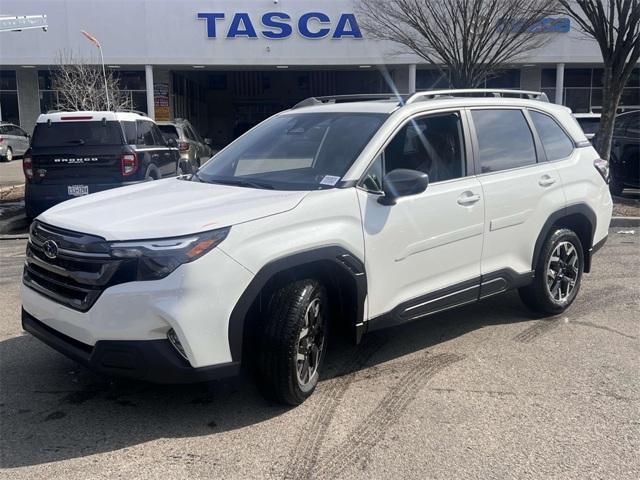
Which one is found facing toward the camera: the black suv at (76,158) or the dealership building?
the dealership building

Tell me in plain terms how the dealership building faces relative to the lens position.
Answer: facing the viewer

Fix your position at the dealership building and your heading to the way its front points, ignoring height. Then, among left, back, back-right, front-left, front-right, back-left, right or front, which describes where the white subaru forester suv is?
front

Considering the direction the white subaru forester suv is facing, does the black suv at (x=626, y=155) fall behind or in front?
behind

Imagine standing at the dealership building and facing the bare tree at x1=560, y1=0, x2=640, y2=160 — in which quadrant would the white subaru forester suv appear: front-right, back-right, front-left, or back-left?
front-right

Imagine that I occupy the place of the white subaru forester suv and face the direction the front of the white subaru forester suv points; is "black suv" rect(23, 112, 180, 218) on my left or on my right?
on my right

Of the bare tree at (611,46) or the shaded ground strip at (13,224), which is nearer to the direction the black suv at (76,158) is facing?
the bare tree

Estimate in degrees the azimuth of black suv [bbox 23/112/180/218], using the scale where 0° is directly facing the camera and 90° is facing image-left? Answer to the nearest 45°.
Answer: approximately 225°

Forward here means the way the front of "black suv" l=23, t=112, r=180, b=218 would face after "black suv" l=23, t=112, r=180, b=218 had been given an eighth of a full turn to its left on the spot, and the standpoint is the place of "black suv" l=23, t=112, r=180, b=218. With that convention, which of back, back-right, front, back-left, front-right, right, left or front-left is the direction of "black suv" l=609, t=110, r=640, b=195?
right

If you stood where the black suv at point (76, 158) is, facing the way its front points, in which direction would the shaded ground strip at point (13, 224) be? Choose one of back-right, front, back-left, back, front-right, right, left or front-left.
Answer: left

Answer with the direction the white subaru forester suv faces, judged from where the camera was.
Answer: facing the viewer and to the left of the viewer
